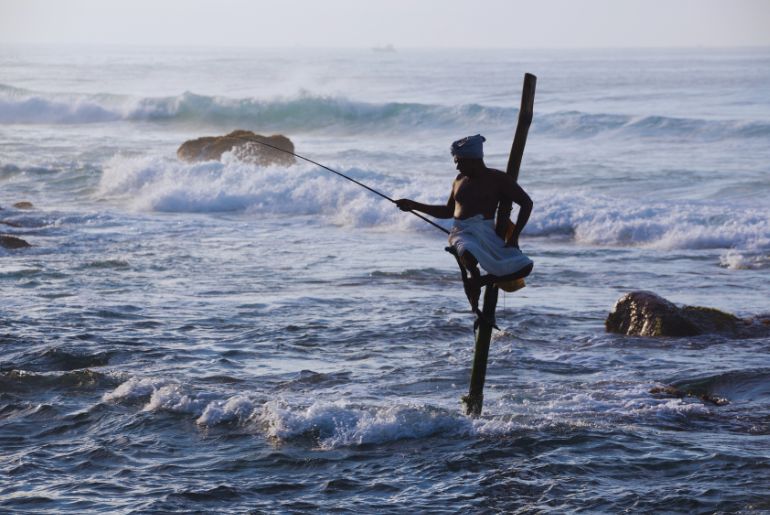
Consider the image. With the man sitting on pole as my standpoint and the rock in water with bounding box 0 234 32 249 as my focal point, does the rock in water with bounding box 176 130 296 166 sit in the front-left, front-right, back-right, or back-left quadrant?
front-right

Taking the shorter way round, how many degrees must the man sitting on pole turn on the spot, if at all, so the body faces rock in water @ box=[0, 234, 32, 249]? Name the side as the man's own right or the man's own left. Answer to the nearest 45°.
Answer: approximately 90° to the man's own right

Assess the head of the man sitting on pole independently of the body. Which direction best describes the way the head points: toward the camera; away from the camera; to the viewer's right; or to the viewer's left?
to the viewer's left

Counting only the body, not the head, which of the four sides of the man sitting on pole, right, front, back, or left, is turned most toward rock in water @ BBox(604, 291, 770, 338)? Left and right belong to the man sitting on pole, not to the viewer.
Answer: back

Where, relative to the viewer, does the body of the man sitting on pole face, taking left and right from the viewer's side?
facing the viewer and to the left of the viewer

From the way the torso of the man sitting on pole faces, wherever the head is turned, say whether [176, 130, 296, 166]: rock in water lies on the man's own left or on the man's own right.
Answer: on the man's own right
